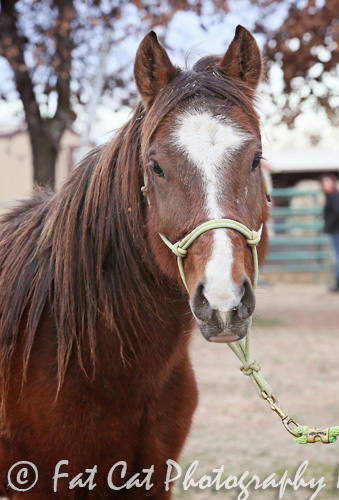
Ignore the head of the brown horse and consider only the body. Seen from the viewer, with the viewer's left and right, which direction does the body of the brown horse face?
facing the viewer and to the right of the viewer

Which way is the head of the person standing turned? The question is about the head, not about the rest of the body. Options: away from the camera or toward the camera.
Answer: toward the camera

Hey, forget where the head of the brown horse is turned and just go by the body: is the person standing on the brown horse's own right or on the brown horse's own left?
on the brown horse's own left

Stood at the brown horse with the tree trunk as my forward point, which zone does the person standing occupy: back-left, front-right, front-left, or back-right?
front-right

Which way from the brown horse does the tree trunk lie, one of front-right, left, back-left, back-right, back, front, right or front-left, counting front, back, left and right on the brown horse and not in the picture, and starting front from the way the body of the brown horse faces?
back-left
